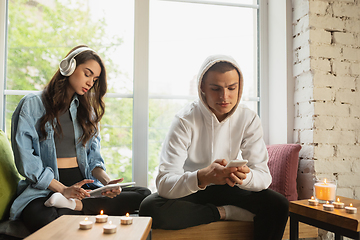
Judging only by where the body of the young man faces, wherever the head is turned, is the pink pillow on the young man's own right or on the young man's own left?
on the young man's own left

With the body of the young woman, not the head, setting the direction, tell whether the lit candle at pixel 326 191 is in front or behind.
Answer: in front

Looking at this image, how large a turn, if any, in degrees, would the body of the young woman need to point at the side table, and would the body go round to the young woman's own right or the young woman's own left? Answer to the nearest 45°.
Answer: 0° — they already face it

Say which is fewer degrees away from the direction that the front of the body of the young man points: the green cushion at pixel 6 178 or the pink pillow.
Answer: the green cushion

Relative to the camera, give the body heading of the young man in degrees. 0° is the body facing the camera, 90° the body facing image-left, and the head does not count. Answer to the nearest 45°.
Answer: approximately 0°

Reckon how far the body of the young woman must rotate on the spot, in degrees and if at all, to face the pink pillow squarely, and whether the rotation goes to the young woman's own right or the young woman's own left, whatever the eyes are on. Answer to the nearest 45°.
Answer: approximately 45° to the young woman's own left

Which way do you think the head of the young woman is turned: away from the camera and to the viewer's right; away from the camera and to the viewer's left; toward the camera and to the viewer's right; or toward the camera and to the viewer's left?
toward the camera and to the viewer's right

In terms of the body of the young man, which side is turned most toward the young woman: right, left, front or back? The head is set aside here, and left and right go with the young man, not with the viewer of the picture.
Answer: right

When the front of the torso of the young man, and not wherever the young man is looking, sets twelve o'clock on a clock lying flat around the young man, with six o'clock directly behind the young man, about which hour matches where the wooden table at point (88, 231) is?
The wooden table is roughly at 1 o'clock from the young man.

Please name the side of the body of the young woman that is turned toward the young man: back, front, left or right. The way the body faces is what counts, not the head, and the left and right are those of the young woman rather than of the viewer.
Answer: front

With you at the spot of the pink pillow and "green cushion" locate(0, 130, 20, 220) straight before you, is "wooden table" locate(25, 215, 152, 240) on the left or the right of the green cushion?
left

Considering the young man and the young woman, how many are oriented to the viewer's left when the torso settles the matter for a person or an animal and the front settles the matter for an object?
0
